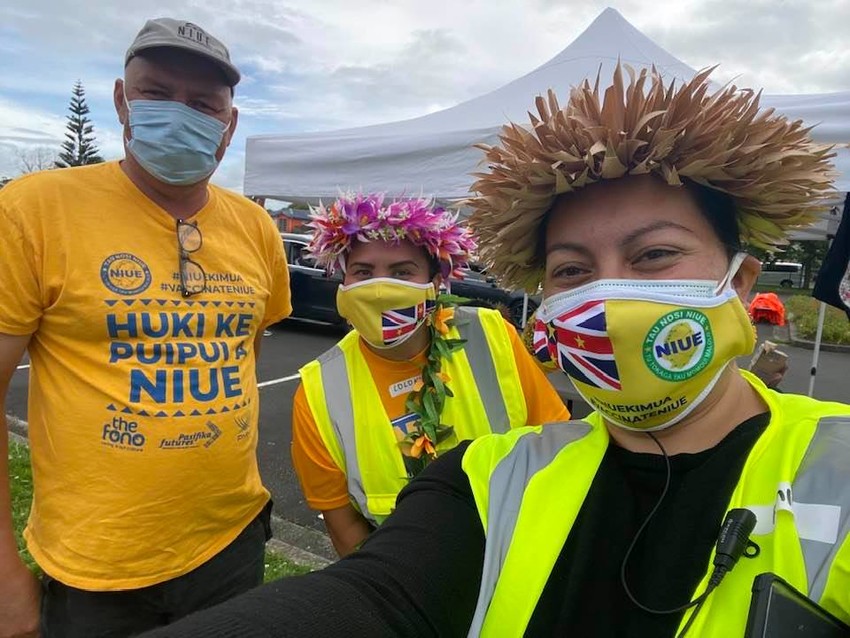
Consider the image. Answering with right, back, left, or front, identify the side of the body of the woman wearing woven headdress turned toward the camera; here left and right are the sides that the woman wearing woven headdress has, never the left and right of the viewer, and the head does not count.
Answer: front

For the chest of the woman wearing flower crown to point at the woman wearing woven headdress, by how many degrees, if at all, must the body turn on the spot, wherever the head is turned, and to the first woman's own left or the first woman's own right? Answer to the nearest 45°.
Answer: approximately 45° to the first woman's own left

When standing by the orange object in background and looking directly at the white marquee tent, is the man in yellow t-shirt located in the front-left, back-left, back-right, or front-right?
front-left

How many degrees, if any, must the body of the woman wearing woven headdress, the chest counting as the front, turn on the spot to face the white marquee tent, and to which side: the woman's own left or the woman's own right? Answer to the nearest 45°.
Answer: approximately 180°

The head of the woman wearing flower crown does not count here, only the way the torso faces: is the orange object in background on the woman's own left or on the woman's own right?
on the woman's own left

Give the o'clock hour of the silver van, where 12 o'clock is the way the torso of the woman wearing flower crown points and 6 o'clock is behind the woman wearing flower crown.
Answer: The silver van is roughly at 7 o'clock from the woman wearing flower crown.

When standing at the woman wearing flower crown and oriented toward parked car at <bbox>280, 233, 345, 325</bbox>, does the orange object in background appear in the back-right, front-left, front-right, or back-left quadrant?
front-right

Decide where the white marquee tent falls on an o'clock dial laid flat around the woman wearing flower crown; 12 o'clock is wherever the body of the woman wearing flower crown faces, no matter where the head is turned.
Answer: The white marquee tent is roughly at 6 o'clock from the woman wearing flower crown.

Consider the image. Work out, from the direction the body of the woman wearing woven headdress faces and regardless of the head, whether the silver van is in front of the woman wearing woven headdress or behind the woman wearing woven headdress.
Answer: behind

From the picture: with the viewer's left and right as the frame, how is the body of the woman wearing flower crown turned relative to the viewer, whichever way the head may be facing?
facing the viewer
